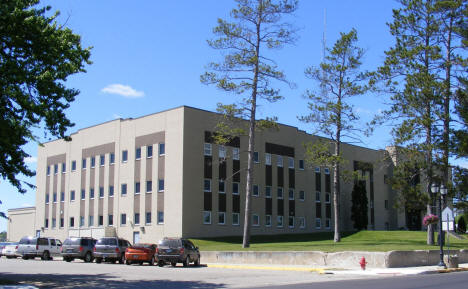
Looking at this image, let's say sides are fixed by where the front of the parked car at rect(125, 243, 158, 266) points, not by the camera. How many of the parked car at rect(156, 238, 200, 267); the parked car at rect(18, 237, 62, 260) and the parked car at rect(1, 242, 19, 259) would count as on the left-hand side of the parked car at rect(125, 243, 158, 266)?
2

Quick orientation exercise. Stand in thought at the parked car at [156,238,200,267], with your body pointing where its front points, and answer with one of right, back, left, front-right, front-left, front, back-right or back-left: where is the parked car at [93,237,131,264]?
left

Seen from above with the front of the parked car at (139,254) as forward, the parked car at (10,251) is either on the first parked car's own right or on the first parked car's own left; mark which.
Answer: on the first parked car's own left

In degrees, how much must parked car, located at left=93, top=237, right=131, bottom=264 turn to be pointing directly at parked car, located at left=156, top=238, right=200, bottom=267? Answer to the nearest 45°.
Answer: approximately 90° to its right

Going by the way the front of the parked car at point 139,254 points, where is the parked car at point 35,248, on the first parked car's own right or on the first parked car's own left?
on the first parked car's own left

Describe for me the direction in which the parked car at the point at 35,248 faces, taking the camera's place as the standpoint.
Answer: facing away from the viewer and to the right of the viewer

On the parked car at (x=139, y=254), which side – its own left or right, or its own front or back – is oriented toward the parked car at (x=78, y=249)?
left

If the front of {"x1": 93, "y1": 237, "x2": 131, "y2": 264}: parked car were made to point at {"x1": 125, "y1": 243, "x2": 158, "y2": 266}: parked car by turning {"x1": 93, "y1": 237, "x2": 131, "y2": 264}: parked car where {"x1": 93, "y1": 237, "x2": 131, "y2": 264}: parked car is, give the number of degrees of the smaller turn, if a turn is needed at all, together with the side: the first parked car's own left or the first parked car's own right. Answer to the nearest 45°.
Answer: approximately 90° to the first parked car's own right

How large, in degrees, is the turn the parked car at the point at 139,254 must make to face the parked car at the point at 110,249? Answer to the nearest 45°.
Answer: approximately 90° to its left

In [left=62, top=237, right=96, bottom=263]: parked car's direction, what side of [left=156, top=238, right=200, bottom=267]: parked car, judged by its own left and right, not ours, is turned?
left

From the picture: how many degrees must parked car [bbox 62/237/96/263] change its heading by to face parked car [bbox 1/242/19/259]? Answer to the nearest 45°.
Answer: approximately 90° to its left

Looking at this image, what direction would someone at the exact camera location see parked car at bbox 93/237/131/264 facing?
facing away from the viewer and to the right of the viewer

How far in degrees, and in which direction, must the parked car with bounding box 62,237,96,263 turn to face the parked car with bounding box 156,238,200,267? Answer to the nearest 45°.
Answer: approximately 90° to its right

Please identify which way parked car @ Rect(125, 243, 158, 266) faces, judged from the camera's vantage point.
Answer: facing away from the viewer and to the right of the viewer
